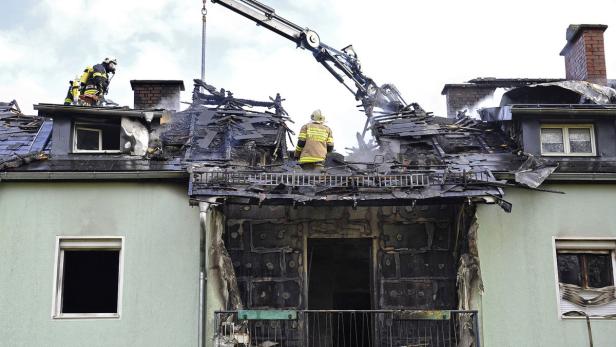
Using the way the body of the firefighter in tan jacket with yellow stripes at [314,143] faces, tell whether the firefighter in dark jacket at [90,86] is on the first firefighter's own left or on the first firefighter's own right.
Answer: on the first firefighter's own left

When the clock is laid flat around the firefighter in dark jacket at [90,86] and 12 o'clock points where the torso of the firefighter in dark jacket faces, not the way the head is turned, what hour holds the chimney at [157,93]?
The chimney is roughly at 11 o'clock from the firefighter in dark jacket.

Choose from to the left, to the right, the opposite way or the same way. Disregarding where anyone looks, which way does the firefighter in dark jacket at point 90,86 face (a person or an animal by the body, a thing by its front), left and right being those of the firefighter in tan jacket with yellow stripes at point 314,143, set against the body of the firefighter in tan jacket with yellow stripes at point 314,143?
to the right

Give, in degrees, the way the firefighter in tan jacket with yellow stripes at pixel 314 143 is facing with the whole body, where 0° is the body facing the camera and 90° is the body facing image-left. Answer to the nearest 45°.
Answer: approximately 180°

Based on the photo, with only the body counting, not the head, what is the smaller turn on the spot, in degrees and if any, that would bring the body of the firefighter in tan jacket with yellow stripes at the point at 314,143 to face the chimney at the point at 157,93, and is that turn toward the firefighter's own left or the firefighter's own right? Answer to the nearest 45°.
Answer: approximately 45° to the firefighter's own left

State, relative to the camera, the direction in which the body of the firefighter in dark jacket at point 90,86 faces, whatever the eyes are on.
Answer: to the viewer's right

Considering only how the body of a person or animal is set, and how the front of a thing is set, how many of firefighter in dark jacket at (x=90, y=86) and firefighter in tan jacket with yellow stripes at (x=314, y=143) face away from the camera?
1
